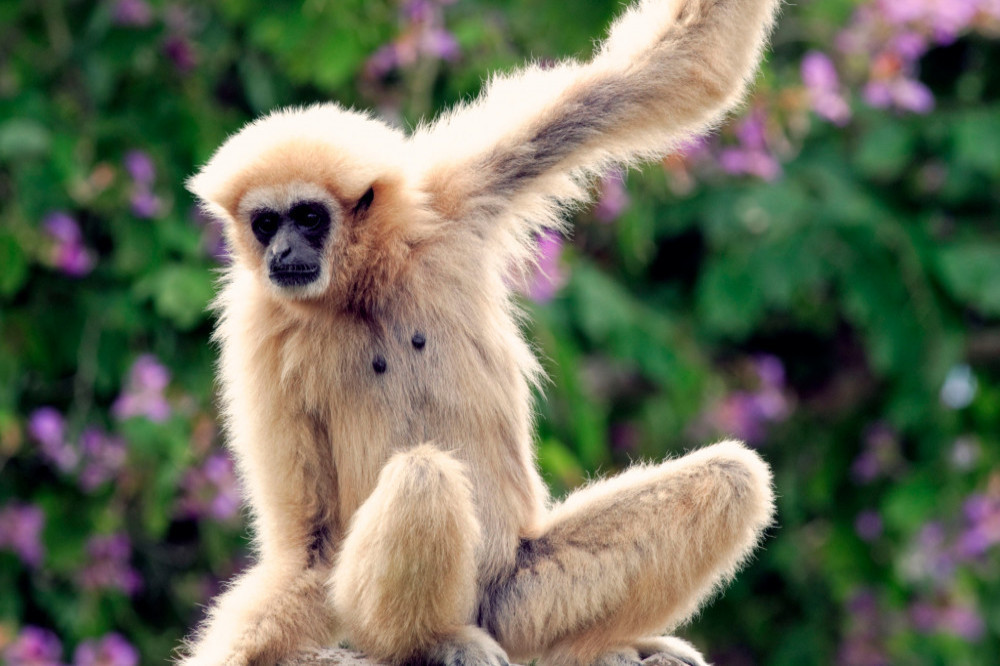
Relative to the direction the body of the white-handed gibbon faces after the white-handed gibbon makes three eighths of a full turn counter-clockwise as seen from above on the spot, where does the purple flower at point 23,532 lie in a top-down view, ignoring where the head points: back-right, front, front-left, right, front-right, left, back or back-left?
left

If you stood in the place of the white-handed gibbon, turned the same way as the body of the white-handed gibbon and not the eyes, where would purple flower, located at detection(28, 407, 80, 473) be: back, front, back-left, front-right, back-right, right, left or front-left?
back-right

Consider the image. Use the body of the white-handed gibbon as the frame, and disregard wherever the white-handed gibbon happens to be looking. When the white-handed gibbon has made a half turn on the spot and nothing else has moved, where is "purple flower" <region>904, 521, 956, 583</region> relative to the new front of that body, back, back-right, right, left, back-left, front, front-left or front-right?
front-right

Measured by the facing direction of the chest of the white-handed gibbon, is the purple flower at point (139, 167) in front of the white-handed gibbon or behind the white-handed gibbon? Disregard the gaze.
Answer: behind

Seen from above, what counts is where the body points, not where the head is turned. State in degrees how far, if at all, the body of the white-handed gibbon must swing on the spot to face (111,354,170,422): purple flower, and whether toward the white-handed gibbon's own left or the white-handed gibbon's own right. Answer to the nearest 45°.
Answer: approximately 135° to the white-handed gibbon's own right

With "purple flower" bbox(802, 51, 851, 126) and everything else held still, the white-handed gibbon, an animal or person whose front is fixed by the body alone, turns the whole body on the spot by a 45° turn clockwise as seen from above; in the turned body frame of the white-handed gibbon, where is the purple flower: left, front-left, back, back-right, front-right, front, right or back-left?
back

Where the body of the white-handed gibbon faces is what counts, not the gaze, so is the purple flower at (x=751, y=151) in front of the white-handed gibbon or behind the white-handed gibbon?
behind

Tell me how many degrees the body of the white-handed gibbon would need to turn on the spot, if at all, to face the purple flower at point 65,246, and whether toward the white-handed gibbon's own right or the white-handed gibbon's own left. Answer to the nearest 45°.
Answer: approximately 135° to the white-handed gibbon's own right

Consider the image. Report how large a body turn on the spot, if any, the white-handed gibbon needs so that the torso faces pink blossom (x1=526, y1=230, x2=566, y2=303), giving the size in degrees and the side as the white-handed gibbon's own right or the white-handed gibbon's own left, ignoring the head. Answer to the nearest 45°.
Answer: approximately 180°

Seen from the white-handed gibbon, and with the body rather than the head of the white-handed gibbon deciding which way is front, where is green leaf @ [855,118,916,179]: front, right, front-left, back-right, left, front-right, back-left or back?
back-left

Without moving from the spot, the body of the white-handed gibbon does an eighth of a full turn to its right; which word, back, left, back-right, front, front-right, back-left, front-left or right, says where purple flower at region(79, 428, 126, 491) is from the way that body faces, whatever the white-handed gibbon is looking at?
right

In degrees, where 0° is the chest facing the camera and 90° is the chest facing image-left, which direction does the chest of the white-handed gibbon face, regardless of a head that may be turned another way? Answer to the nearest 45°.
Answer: approximately 0°

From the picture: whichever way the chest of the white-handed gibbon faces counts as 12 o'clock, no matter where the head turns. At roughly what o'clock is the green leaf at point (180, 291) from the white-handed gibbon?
The green leaf is roughly at 5 o'clock from the white-handed gibbon.

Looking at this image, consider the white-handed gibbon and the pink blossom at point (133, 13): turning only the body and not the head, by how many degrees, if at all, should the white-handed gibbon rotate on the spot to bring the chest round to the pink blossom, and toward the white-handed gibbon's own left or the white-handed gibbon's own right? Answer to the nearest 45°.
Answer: approximately 135° to the white-handed gibbon's own right
